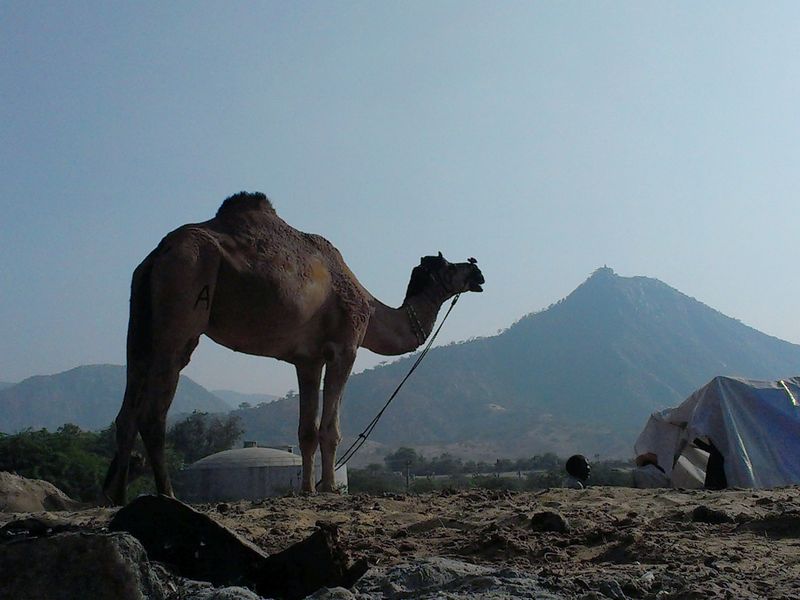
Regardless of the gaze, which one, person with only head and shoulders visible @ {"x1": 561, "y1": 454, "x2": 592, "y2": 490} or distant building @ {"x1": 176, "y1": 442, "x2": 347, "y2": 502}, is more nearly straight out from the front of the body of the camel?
the person with only head and shoulders visible

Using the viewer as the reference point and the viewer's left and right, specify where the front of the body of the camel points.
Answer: facing to the right of the viewer

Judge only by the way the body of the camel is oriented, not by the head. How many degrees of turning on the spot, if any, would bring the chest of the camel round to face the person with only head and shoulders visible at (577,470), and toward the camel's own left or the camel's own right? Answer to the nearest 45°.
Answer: approximately 45° to the camel's own left

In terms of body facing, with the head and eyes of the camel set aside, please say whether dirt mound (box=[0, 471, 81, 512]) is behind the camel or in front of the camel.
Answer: behind

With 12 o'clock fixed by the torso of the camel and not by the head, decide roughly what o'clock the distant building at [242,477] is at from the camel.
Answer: The distant building is roughly at 9 o'clock from the camel.

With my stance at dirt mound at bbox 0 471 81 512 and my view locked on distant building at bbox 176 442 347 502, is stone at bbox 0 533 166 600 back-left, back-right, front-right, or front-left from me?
back-right

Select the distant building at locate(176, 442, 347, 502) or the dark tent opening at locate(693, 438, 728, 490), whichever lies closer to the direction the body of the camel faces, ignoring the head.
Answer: the dark tent opening

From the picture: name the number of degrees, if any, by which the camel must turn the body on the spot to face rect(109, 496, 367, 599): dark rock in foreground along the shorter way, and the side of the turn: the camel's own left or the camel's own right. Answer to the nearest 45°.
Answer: approximately 90° to the camel's own right
